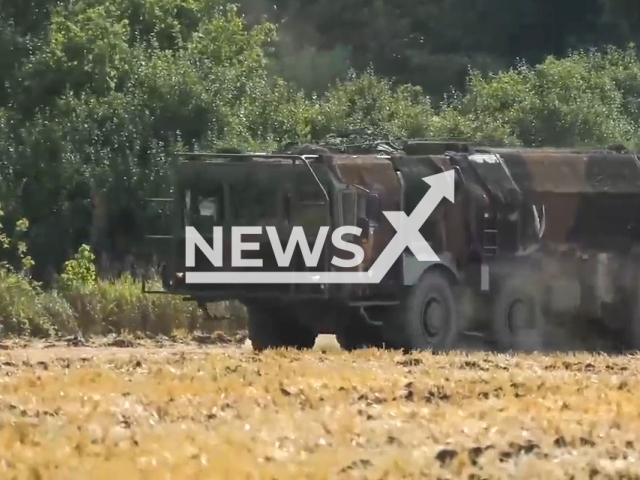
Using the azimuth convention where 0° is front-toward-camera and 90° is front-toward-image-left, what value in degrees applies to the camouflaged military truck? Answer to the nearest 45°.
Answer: approximately 45°
